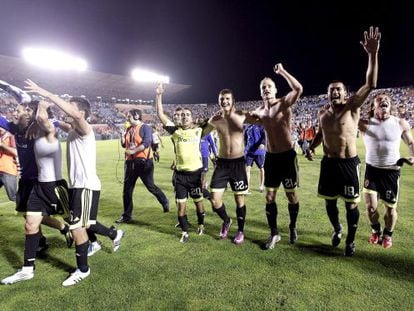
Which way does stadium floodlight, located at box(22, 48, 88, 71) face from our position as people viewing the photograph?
facing the viewer and to the right of the viewer
